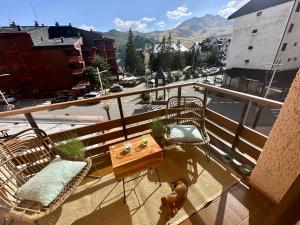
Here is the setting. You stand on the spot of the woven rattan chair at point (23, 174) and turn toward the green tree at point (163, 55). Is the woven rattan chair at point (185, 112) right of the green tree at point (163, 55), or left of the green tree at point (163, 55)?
right

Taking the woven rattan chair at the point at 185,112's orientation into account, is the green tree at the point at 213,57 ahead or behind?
behind

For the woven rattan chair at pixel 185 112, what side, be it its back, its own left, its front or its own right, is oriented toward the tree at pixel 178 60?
back

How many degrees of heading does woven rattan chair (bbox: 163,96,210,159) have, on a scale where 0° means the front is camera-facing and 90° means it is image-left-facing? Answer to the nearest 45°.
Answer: approximately 0°

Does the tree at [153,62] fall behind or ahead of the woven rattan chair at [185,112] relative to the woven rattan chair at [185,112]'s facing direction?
behind

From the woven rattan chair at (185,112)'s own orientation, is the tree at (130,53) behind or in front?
behind

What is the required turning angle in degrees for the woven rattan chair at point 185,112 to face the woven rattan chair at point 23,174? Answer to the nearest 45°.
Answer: approximately 45° to its right

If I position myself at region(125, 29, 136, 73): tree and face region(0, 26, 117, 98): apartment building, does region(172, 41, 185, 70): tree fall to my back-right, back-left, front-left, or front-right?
back-left
